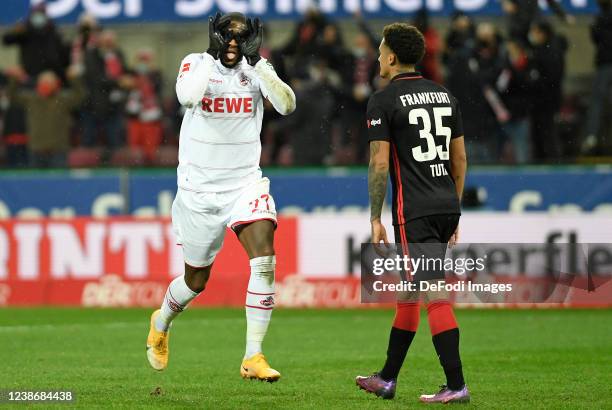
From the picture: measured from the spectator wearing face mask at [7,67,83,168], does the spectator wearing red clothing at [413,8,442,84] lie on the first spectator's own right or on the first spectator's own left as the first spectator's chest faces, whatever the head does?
on the first spectator's own left

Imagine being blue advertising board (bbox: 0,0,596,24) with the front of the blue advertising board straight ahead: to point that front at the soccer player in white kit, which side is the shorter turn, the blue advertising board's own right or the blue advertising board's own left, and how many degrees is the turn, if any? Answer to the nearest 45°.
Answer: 0° — it already faces them

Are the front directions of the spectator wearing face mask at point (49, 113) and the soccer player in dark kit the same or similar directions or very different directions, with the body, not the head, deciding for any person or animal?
very different directions
